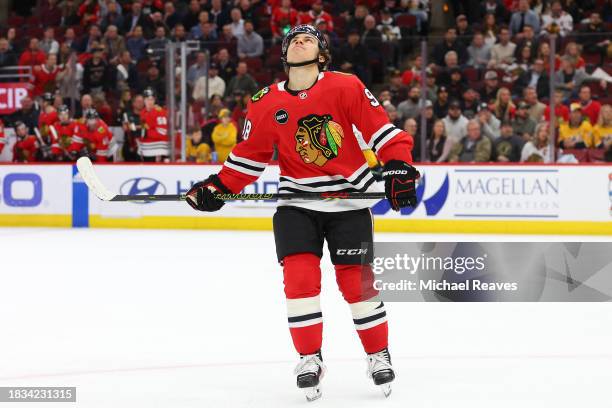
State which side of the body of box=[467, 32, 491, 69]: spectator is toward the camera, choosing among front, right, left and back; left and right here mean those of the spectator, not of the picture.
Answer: front

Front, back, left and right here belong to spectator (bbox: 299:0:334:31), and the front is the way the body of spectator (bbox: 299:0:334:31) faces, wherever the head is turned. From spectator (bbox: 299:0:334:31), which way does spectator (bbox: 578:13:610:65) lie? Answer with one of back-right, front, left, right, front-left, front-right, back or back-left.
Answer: front-left

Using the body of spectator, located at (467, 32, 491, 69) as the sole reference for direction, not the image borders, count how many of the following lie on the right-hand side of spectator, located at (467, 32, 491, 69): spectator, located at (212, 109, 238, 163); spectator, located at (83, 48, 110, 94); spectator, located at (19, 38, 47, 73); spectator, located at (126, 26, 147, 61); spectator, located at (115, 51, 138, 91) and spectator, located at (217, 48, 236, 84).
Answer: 6

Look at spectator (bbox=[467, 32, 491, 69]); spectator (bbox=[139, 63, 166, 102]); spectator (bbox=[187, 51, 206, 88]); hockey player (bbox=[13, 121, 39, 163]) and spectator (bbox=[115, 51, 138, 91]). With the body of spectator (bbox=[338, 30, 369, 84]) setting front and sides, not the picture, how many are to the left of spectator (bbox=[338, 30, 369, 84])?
1

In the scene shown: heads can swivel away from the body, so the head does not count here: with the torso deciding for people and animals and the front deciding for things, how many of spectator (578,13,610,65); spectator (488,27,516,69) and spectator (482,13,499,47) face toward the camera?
3

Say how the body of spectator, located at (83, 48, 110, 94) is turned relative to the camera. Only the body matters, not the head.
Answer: toward the camera

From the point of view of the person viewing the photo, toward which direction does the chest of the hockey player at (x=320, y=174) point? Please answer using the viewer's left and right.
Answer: facing the viewer

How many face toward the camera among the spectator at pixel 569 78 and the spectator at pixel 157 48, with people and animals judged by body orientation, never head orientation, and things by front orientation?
2

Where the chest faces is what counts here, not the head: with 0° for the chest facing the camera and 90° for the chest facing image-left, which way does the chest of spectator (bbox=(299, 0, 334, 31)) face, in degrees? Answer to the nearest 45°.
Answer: approximately 0°
